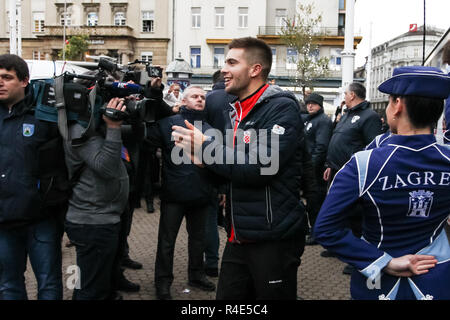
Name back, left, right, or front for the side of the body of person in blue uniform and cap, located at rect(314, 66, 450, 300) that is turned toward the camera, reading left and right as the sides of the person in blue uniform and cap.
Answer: back

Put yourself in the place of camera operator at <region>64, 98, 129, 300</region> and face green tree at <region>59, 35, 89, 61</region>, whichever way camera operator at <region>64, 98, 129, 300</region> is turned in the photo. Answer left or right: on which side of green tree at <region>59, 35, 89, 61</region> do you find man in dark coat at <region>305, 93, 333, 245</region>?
right

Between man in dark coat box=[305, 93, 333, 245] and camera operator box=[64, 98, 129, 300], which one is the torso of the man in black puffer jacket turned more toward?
the camera operator

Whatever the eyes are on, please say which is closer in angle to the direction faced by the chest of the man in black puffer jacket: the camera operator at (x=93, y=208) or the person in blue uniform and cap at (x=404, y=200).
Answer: the camera operator

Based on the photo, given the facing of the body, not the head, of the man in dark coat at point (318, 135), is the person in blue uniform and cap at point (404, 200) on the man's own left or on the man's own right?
on the man's own left

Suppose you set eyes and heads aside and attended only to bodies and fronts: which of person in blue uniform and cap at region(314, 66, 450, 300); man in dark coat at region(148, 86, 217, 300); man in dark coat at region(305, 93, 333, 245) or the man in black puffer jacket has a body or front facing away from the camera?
the person in blue uniform and cap

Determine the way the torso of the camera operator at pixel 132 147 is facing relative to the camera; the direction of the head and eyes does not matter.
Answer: to the viewer's right

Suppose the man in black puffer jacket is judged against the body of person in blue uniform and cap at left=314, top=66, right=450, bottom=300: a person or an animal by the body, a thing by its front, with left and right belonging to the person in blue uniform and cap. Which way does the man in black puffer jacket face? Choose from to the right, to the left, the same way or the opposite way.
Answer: to the left

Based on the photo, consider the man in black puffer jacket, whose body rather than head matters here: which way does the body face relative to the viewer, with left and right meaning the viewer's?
facing to the left of the viewer

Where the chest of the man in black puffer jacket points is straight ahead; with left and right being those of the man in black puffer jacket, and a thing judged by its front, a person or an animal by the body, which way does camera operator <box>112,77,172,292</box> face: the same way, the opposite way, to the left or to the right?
the opposite way

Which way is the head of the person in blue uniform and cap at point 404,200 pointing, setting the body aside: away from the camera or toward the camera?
away from the camera
